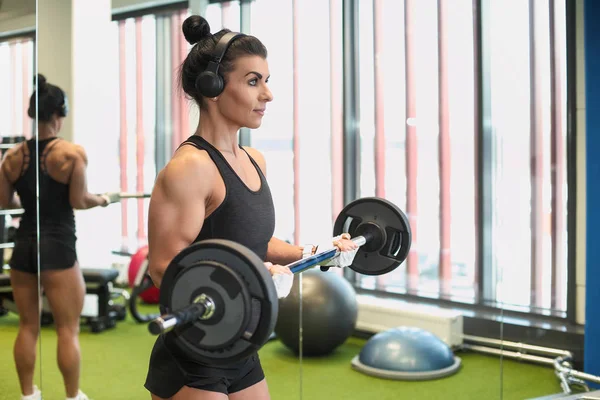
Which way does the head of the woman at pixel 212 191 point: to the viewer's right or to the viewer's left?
to the viewer's right

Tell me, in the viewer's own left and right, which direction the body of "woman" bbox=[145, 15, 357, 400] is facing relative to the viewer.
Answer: facing the viewer and to the right of the viewer
